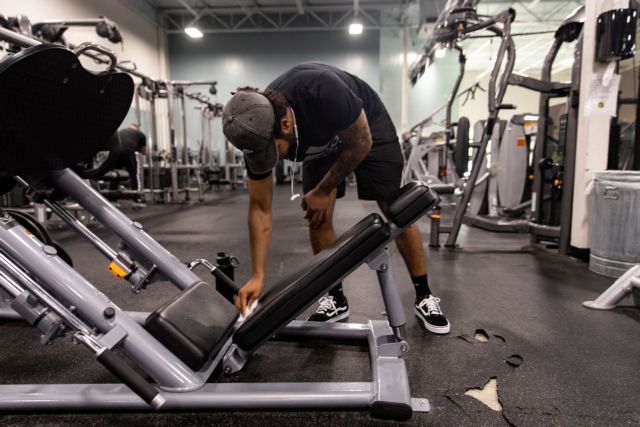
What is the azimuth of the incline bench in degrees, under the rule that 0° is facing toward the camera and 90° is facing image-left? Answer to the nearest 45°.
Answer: approximately 90°

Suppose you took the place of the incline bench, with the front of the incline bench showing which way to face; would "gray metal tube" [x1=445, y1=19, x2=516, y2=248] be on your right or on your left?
on your right

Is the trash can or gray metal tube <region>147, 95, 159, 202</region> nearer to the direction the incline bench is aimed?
the gray metal tube

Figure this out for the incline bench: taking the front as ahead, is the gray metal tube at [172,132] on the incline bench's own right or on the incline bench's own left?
on the incline bench's own right

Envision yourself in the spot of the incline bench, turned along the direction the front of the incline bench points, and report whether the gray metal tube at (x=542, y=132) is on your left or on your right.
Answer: on your right

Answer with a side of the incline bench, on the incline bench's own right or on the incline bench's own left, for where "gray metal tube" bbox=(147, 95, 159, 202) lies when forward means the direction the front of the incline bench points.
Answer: on the incline bench's own right
